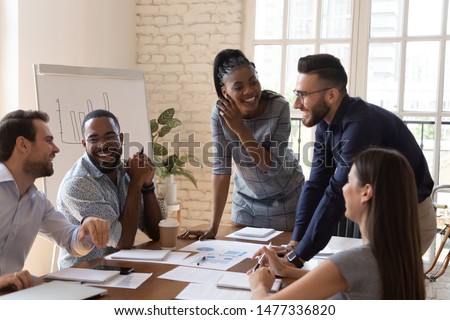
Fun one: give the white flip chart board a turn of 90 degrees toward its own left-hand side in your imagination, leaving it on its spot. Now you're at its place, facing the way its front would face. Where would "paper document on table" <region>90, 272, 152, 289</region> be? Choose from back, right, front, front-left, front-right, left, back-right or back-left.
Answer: right

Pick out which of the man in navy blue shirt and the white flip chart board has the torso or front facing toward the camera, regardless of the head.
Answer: the white flip chart board

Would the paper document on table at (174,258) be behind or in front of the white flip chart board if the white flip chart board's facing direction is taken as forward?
in front

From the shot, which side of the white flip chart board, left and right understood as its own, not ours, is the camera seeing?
front

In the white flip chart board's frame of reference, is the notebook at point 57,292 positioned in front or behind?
in front

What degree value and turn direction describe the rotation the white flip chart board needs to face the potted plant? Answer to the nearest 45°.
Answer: approximately 135° to its left

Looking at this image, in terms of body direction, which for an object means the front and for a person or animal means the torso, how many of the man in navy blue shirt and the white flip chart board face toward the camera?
1

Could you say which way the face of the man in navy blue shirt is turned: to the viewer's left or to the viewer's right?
to the viewer's left

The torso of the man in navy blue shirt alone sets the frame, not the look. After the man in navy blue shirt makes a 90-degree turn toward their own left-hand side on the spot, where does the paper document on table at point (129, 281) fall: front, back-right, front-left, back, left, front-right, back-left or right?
front-right

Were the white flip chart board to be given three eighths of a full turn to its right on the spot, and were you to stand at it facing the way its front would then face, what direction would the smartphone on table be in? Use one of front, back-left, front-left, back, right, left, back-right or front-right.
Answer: back-left

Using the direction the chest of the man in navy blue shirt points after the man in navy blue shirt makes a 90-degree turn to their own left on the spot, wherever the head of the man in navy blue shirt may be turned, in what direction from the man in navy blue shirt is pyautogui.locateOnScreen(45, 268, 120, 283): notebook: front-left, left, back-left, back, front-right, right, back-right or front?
front-right

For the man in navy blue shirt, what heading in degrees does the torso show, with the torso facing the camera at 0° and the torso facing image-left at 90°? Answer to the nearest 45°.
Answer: approximately 90°
